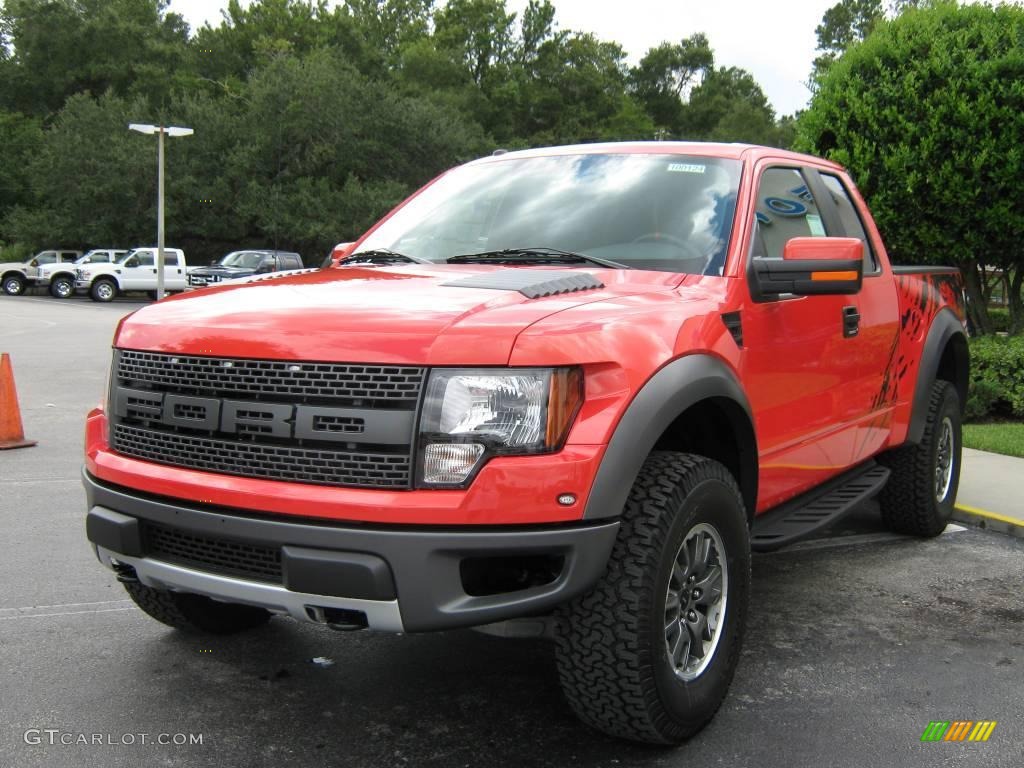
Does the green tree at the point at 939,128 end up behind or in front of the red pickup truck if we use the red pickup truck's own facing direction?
behind

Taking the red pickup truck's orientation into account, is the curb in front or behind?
behind

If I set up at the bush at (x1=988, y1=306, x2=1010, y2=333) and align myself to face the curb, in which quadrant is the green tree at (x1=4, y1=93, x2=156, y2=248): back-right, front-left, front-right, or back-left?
back-right

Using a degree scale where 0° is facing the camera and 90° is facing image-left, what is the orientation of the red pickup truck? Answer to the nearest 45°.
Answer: approximately 45°

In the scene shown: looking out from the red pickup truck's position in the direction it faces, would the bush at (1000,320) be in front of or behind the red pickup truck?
behind

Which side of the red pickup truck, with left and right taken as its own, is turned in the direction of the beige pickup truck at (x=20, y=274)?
right

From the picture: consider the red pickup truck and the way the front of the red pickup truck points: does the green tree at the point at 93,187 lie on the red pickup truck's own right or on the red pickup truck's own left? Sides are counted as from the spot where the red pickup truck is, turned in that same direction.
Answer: on the red pickup truck's own right
